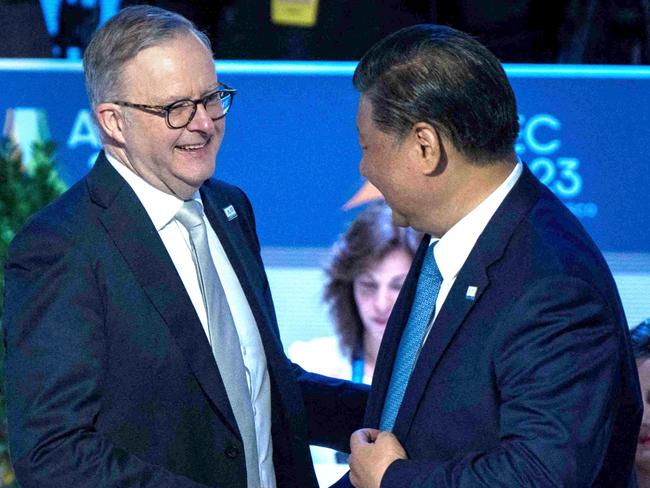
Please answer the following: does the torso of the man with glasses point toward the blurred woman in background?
no

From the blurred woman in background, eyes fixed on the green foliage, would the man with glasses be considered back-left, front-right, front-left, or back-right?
front-left

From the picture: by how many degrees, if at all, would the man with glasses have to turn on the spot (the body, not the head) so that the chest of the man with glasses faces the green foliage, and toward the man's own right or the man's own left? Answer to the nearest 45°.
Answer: approximately 135° to the man's own left

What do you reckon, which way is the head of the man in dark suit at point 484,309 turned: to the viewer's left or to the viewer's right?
to the viewer's left

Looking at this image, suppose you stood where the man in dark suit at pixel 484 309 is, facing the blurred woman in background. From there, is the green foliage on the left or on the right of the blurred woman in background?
left

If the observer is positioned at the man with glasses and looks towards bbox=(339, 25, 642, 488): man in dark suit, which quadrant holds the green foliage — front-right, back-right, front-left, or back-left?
back-left

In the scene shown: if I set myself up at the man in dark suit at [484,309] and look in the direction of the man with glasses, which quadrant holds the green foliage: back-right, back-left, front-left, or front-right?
front-right

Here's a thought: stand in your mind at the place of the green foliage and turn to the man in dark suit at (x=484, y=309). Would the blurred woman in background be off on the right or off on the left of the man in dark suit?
left

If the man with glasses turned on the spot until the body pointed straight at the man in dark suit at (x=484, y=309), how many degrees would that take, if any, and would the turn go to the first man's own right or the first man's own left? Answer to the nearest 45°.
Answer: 0° — they already face them

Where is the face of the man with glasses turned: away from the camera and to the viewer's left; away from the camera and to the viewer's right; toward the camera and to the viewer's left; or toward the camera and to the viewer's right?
toward the camera and to the viewer's right

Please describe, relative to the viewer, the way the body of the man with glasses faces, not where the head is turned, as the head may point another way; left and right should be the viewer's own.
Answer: facing the viewer and to the right of the viewer
